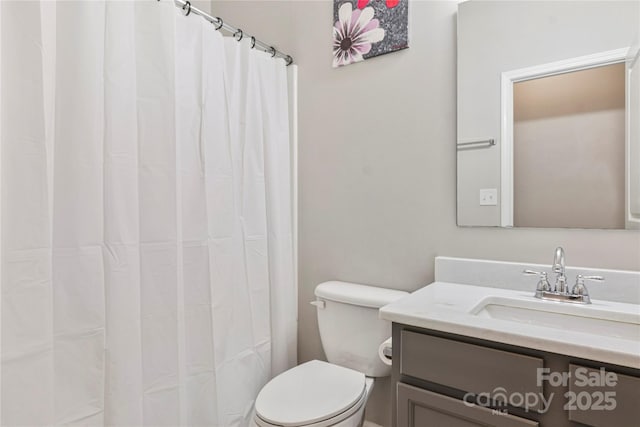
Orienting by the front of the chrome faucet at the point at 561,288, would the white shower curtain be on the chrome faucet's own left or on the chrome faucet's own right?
on the chrome faucet's own right

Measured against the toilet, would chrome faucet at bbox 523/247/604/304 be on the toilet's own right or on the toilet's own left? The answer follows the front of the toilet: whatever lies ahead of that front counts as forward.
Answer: on the toilet's own left

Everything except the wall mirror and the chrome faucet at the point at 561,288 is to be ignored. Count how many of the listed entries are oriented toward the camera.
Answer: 2

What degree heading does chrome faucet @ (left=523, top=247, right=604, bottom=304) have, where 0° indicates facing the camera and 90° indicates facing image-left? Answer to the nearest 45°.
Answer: approximately 0°
